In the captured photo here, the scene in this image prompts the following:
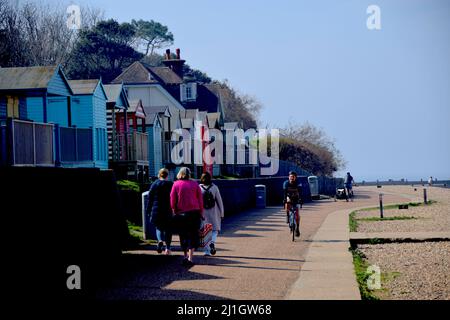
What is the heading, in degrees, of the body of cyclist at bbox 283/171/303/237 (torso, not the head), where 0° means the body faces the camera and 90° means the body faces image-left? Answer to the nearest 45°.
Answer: approximately 0°

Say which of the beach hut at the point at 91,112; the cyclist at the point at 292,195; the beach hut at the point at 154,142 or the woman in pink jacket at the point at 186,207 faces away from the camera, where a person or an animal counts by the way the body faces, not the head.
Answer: the woman in pink jacket

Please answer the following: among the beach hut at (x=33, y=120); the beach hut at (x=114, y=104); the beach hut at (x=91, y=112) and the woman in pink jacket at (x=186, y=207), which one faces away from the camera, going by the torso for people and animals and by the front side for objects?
the woman in pink jacket

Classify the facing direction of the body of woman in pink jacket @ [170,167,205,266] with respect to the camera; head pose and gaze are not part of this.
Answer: away from the camera

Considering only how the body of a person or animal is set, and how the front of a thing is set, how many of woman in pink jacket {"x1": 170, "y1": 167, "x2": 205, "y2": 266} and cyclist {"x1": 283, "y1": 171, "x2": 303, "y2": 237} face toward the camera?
1

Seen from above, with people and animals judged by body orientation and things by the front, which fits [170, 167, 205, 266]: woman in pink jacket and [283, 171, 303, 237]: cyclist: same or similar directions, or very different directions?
very different directions

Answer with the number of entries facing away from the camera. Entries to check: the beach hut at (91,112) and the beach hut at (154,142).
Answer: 0

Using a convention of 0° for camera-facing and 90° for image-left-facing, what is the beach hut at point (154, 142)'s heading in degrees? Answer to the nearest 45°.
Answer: approximately 315°

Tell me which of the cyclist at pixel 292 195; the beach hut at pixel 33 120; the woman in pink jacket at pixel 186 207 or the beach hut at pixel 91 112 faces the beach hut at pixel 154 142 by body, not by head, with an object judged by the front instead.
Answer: the woman in pink jacket

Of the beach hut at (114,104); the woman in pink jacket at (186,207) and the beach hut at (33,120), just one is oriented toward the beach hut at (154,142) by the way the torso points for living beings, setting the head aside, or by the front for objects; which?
the woman in pink jacket

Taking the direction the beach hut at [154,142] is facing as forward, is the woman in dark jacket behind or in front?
in front
